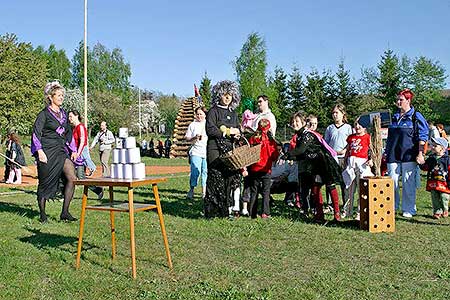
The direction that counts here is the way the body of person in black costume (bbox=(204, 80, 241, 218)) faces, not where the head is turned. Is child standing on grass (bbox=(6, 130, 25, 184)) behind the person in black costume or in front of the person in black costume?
behind

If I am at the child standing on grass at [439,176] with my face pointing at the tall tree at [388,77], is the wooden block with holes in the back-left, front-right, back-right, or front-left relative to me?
back-left

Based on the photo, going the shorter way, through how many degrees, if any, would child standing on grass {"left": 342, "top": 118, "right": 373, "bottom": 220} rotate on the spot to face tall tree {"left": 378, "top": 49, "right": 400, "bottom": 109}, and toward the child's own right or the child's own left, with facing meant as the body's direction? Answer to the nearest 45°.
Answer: approximately 180°

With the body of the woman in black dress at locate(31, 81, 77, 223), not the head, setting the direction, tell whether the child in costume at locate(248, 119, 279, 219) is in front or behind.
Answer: in front

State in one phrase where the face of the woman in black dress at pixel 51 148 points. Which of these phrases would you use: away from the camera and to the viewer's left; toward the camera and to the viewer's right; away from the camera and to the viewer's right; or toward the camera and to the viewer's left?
toward the camera and to the viewer's right

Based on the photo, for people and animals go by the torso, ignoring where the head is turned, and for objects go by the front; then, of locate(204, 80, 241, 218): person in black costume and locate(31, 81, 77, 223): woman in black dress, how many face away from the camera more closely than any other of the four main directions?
0

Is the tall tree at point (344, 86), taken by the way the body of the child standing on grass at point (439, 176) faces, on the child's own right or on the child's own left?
on the child's own right

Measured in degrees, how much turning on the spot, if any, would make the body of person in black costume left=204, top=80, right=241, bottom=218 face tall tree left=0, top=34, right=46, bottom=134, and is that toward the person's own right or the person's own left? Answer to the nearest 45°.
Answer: approximately 180°

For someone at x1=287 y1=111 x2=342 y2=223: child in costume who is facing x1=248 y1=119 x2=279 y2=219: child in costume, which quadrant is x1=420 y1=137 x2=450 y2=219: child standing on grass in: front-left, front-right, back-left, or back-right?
back-right

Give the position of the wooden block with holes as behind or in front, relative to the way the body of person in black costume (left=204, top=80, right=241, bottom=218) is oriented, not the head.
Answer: in front

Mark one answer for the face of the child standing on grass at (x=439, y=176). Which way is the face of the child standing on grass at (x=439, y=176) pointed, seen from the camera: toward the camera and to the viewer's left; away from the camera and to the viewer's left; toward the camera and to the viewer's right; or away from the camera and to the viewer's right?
toward the camera and to the viewer's left

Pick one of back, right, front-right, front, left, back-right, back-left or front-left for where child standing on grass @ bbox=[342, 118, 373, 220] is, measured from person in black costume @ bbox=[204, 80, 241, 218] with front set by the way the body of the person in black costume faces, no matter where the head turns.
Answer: front-left

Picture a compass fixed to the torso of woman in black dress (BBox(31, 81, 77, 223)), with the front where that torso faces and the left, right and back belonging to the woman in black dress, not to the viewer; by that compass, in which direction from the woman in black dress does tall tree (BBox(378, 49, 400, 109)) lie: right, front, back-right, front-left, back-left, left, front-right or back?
left
